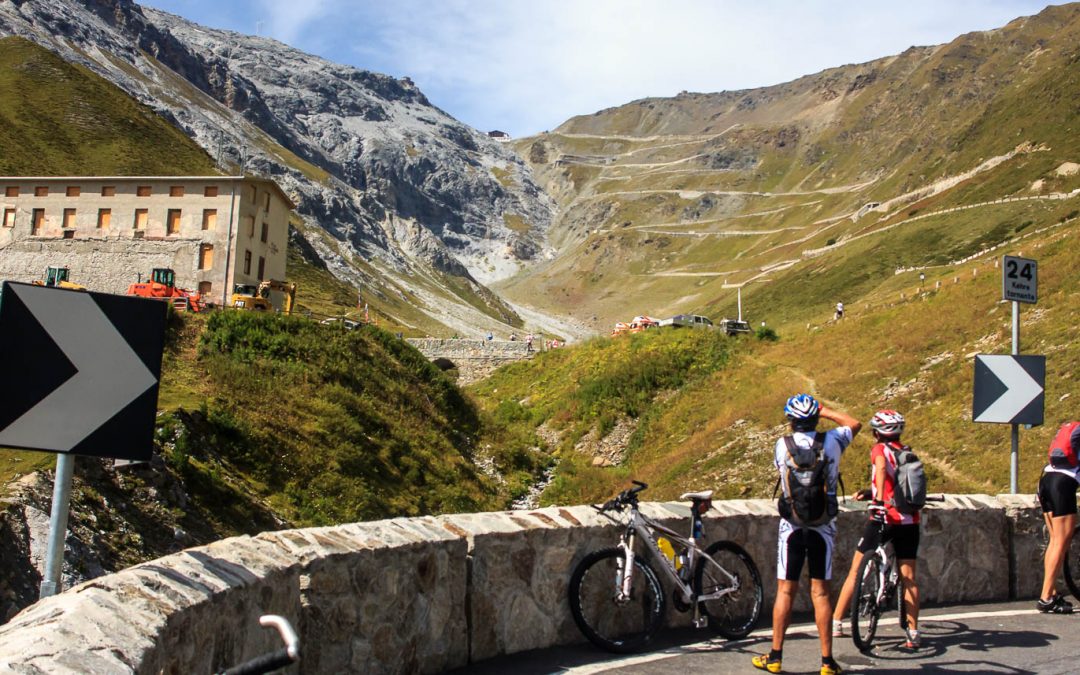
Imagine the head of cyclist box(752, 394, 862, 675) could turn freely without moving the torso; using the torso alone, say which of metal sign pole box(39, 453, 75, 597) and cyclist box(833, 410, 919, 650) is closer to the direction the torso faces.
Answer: the cyclist

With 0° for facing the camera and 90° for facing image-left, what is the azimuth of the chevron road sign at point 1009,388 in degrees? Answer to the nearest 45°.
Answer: approximately 0°

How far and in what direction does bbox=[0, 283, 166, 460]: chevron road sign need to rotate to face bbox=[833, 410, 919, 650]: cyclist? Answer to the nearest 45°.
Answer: approximately 90° to its left

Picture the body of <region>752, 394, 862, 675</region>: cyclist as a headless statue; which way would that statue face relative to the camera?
away from the camera

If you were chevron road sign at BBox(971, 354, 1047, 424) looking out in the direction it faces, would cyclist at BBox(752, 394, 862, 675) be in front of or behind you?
in front

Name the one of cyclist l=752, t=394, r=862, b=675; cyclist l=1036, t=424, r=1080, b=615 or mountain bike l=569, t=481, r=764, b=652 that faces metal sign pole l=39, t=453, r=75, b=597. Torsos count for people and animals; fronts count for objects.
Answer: the mountain bike

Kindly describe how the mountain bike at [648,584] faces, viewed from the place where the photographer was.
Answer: facing the viewer and to the left of the viewer

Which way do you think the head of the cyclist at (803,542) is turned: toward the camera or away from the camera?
away from the camera

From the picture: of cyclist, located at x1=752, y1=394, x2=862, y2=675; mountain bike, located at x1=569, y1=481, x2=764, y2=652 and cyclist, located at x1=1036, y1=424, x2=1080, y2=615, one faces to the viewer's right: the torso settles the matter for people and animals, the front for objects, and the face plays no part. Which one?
cyclist, located at x1=1036, y1=424, x2=1080, y2=615

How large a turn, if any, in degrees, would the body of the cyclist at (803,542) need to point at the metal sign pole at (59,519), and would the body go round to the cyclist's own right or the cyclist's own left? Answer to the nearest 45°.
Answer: approximately 135° to the cyclist's own left

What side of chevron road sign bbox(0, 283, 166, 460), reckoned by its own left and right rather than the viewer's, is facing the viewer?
front

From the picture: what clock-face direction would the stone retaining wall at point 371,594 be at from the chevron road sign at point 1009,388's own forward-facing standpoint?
The stone retaining wall is roughly at 1 o'clock from the chevron road sign.
